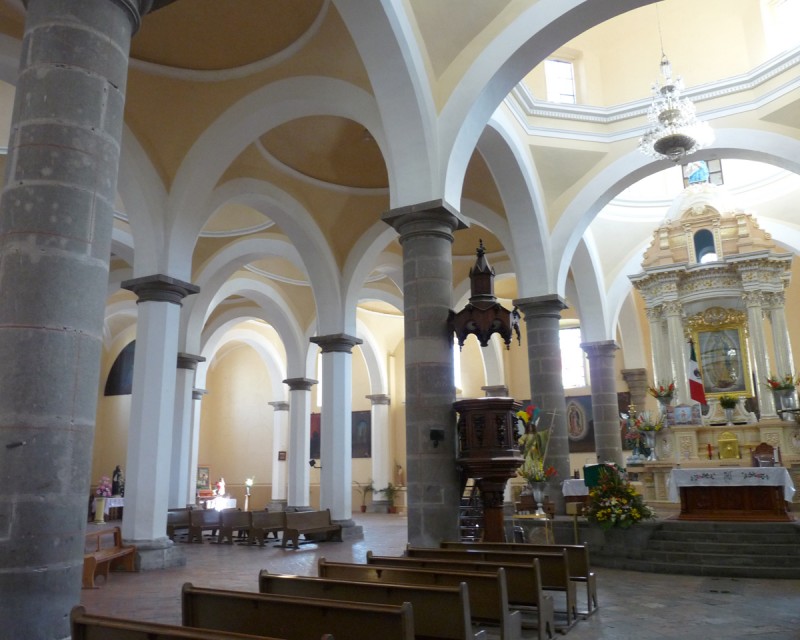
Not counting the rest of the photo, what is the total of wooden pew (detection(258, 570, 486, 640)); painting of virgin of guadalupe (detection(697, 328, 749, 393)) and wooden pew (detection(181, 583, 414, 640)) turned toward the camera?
1

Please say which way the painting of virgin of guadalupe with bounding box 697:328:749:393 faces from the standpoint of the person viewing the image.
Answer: facing the viewer

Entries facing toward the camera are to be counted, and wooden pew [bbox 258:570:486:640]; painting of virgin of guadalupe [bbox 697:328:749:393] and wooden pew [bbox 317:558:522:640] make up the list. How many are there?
1

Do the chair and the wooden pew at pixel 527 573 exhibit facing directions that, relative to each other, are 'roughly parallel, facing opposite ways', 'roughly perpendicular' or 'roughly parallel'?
roughly parallel, facing opposite ways

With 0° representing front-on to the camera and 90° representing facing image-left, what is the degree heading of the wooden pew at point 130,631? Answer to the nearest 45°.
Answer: approximately 225°

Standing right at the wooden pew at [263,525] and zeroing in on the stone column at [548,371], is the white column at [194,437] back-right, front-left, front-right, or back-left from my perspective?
back-left

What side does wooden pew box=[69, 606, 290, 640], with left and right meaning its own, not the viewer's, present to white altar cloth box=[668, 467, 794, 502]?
front

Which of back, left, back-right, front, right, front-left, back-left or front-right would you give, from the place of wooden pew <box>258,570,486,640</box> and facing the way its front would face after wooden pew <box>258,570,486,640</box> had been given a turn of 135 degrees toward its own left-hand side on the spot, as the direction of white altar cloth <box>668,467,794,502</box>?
back-right

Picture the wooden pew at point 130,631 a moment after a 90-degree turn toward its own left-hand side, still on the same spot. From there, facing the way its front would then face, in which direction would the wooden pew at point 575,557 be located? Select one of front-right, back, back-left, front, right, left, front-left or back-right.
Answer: right

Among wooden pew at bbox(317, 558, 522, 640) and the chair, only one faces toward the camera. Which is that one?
the chair

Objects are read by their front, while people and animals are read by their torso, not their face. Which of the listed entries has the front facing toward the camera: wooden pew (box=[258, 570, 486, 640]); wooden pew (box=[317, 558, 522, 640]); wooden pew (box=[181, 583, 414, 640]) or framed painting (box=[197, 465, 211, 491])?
the framed painting

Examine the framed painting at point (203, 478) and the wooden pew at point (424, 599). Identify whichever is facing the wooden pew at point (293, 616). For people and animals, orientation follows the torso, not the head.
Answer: the framed painting

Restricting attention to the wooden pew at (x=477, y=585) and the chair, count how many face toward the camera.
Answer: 1

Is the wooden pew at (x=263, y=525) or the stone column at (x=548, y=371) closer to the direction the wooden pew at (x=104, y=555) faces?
the stone column

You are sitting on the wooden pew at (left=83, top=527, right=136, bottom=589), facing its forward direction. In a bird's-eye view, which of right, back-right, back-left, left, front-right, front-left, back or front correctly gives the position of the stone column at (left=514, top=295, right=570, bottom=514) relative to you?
front-left

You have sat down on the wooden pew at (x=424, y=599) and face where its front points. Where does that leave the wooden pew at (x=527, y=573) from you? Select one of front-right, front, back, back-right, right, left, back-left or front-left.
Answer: front

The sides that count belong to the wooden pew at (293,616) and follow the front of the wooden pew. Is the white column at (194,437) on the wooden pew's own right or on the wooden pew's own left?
on the wooden pew's own left

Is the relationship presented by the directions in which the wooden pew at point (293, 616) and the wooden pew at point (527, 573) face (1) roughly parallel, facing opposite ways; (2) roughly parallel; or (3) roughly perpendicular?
roughly parallel
